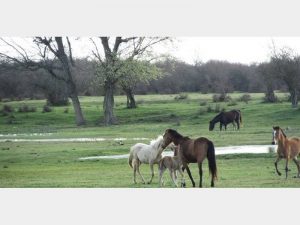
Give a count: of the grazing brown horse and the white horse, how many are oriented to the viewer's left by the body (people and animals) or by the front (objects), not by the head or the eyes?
1

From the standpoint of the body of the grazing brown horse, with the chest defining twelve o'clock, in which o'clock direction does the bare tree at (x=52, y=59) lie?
The bare tree is roughly at 12 o'clock from the grazing brown horse.

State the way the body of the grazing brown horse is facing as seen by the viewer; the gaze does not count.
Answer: to the viewer's left

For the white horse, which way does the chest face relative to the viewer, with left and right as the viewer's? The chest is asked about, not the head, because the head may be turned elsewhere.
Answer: facing to the right of the viewer

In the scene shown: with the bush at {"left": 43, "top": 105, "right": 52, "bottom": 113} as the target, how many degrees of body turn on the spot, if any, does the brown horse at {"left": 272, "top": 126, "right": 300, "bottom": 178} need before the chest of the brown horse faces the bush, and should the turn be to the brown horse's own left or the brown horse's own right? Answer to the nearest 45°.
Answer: approximately 45° to the brown horse's own right

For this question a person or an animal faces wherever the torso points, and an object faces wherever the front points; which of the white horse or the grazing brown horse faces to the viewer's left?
the grazing brown horse
